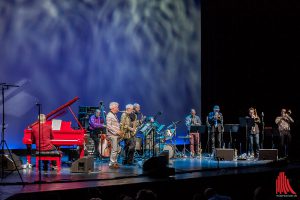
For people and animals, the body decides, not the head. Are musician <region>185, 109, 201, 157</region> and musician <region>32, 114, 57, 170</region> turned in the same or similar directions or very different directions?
very different directions

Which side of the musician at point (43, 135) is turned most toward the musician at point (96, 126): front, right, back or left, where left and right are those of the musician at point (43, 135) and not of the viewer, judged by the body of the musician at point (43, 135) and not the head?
front

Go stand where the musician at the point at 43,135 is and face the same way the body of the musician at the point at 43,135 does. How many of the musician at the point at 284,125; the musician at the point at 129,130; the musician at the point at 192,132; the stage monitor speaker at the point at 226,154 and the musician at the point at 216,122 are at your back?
0

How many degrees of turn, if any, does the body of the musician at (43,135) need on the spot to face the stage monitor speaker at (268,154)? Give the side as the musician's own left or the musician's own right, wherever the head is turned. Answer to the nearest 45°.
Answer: approximately 45° to the musician's own right

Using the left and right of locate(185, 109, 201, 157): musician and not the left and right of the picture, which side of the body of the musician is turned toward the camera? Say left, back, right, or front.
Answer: front

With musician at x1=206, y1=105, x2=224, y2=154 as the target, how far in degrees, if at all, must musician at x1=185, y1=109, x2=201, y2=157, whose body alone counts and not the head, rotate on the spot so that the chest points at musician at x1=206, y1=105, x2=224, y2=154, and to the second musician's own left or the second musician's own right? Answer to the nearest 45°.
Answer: approximately 45° to the second musician's own left

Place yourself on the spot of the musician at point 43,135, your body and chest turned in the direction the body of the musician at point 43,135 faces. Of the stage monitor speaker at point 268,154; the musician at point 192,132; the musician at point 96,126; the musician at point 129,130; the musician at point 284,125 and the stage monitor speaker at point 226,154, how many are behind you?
0

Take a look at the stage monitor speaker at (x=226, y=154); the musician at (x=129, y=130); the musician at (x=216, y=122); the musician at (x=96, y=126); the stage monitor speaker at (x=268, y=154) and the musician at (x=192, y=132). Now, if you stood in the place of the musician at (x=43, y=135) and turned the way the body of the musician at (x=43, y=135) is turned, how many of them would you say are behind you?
0

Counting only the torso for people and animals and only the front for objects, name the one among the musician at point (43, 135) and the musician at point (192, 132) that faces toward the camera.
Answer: the musician at point (192, 132)

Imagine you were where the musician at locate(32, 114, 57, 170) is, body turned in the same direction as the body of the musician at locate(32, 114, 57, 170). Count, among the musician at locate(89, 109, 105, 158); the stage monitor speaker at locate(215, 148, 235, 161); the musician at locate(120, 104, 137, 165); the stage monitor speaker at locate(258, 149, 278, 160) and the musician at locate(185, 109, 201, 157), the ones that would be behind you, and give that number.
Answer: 0

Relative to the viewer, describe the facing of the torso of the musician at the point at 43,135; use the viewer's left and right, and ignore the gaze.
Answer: facing away from the viewer and to the right of the viewer

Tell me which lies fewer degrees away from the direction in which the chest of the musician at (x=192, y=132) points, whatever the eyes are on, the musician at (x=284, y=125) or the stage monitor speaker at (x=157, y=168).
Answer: the stage monitor speaker

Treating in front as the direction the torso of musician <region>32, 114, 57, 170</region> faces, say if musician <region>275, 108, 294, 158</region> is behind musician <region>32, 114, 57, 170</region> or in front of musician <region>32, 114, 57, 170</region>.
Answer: in front

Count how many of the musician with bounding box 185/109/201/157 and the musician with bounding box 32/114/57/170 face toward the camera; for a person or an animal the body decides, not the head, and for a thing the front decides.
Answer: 1

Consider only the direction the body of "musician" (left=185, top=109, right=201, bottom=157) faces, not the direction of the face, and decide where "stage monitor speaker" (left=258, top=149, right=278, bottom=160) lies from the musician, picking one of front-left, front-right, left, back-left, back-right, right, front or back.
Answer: front-left

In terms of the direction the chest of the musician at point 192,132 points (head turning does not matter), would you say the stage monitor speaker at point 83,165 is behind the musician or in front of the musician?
in front
